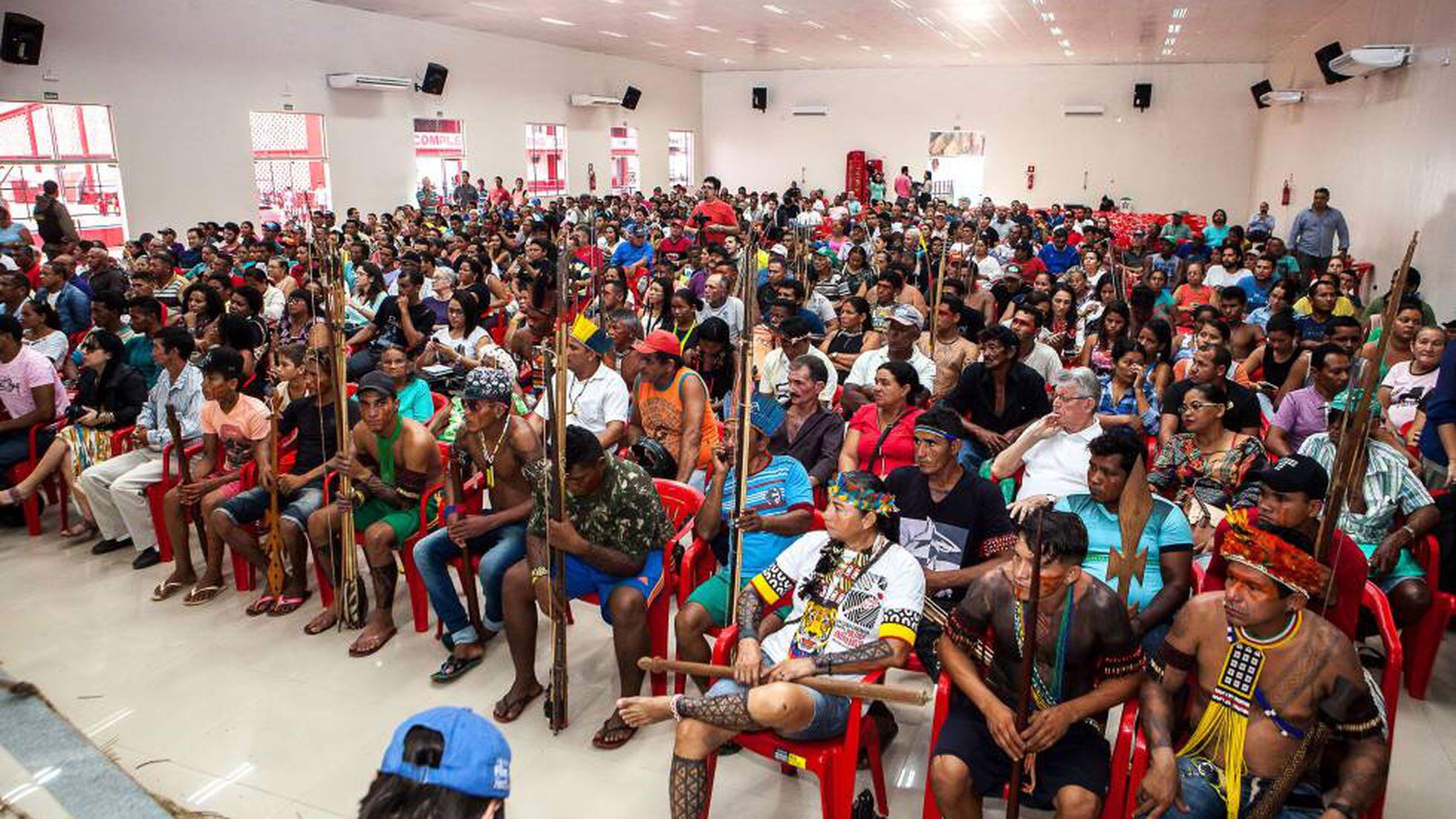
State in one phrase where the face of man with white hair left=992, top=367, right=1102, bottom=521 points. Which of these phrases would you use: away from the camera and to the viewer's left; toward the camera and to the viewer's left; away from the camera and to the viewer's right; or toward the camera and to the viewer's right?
toward the camera and to the viewer's left

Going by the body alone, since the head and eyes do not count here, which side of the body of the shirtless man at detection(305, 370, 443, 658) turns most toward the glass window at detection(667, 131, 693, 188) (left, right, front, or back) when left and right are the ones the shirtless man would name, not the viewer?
back

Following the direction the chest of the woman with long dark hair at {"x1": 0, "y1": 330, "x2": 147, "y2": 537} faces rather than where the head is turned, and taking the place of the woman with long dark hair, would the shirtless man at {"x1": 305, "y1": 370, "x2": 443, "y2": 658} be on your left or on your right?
on your left

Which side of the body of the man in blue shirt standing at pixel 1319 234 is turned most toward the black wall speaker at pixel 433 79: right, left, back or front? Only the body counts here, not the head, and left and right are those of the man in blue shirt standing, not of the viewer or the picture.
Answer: right

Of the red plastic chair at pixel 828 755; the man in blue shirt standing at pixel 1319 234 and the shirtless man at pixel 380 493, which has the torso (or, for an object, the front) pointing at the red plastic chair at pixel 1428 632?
the man in blue shirt standing

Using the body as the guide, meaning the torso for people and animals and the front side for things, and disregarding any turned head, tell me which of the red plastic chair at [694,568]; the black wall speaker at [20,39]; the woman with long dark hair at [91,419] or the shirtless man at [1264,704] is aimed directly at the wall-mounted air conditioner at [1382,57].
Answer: the black wall speaker

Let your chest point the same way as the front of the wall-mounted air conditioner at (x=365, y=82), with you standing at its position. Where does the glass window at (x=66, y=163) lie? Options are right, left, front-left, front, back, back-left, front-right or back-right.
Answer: right

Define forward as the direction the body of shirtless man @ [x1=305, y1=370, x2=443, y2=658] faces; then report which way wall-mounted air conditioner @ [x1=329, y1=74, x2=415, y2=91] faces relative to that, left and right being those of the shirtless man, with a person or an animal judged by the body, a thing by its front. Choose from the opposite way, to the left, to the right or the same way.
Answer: to the left

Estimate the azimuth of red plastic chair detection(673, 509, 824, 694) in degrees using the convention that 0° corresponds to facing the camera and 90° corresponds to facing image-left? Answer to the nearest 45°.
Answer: approximately 45°

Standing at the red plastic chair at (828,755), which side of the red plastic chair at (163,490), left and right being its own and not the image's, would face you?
left

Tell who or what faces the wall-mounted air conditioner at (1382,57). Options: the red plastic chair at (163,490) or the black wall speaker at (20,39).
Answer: the black wall speaker

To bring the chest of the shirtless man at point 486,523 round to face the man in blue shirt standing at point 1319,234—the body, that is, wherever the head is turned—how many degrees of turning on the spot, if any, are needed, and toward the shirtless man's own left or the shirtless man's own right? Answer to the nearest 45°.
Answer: approximately 180°

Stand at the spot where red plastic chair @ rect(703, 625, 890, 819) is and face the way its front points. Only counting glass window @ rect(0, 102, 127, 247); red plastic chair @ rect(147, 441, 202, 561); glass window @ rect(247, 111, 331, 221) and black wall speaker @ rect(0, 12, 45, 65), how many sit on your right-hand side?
4

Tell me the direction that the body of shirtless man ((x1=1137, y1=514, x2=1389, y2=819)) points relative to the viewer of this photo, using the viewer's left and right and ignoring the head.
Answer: facing the viewer and to the left of the viewer

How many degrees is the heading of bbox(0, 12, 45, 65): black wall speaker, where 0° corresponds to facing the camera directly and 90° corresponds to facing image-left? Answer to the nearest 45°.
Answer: approximately 315°

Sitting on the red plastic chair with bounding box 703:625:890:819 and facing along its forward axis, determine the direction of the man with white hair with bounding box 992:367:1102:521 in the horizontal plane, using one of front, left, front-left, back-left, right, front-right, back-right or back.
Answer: back

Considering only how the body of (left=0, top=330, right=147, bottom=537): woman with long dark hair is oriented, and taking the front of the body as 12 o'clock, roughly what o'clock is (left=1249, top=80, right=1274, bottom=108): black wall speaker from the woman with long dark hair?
The black wall speaker is roughly at 7 o'clock from the woman with long dark hair.

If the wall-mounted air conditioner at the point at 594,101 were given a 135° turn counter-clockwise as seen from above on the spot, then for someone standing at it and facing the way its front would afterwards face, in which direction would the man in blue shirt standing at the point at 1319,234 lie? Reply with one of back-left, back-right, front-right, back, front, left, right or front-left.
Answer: back-right

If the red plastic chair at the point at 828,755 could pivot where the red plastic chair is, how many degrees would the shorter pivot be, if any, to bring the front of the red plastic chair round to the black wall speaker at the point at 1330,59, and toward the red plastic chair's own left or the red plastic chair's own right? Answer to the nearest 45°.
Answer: approximately 180°
